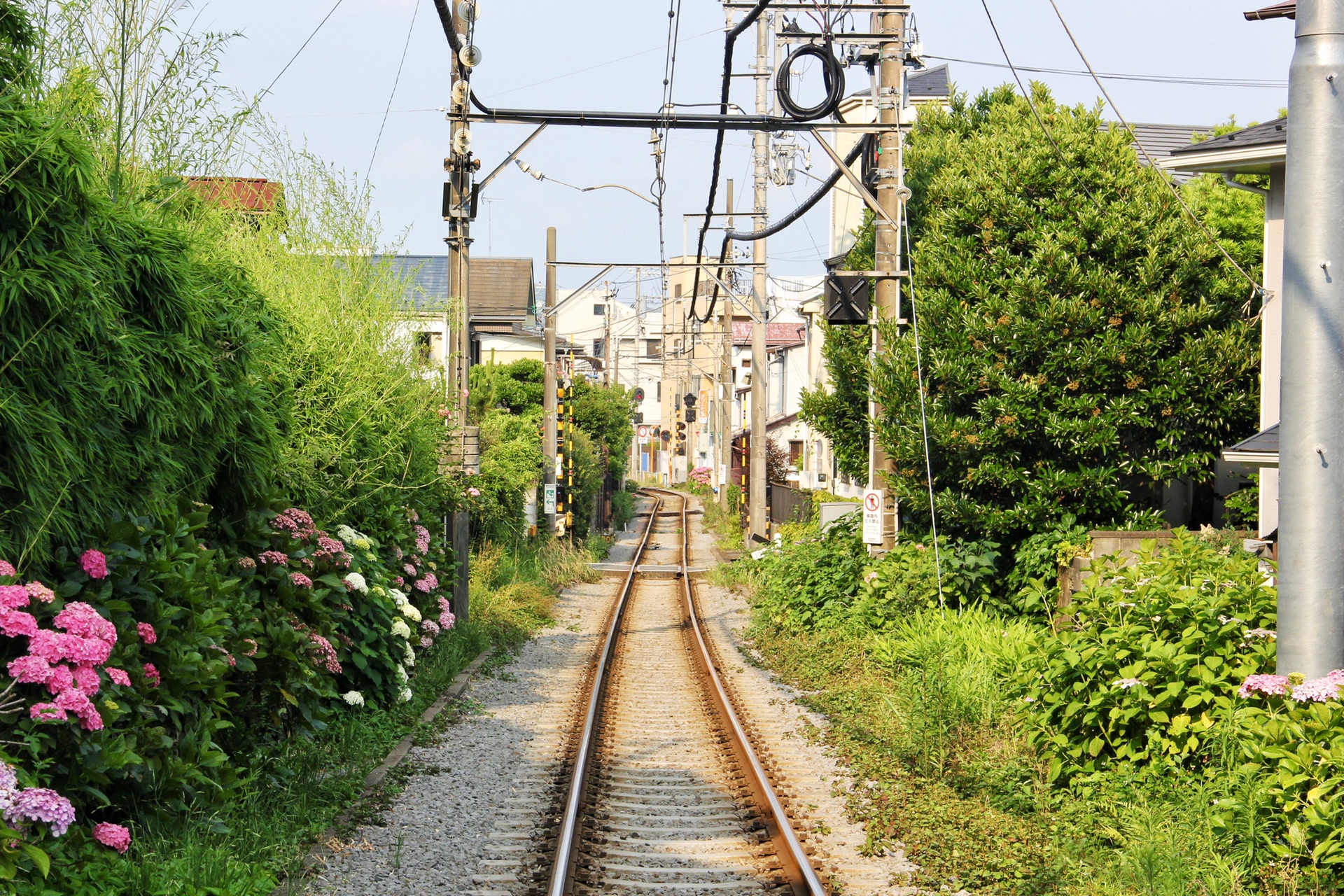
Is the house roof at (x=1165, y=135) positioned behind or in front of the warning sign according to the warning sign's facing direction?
behind

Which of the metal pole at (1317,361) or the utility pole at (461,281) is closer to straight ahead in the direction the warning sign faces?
the metal pole

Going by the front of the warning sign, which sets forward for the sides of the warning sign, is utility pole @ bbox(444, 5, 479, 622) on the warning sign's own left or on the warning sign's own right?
on the warning sign's own right

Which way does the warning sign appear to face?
toward the camera

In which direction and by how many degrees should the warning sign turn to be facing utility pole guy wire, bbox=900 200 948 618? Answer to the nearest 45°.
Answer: approximately 45° to its left

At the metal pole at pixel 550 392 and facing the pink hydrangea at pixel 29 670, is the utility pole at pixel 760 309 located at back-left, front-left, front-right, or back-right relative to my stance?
front-left

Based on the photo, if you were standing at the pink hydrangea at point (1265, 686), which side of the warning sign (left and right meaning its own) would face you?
front

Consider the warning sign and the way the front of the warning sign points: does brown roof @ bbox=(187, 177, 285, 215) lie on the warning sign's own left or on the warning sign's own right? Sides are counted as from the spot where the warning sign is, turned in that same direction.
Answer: on the warning sign's own right

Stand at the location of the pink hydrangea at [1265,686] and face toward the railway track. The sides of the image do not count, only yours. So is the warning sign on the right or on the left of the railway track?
right

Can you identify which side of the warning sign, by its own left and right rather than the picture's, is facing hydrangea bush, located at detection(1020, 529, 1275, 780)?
front

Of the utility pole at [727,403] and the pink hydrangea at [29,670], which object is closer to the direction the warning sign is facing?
the pink hydrangea

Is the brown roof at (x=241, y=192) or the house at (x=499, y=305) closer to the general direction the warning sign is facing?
the brown roof

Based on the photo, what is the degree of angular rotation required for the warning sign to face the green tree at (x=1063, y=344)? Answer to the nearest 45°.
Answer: approximately 90° to its left
